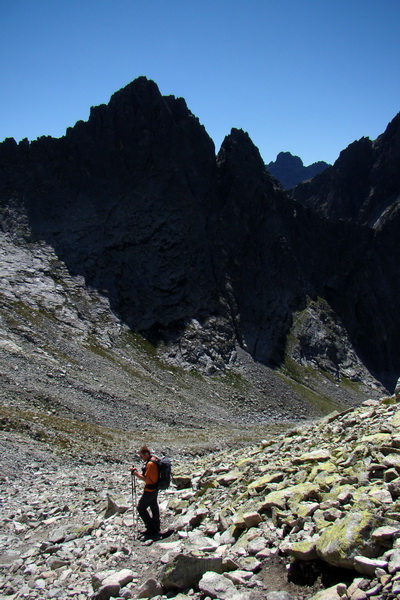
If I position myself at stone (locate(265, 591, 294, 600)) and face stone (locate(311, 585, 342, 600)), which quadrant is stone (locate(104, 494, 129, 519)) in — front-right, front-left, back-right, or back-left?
back-left

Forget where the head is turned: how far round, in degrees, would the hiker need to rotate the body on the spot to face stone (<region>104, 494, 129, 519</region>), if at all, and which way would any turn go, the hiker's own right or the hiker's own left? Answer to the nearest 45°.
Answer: approximately 90° to the hiker's own right

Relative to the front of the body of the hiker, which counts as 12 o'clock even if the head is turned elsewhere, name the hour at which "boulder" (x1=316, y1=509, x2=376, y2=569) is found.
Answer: The boulder is roughly at 8 o'clock from the hiker.

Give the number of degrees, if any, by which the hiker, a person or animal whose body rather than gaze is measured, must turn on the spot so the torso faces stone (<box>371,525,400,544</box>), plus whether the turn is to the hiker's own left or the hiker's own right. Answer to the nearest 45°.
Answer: approximately 135° to the hiker's own left

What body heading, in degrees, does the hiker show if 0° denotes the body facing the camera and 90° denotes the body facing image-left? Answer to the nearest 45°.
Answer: approximately 90°

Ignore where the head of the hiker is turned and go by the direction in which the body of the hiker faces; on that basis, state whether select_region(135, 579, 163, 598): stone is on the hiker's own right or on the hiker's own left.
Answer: on the hiker's own left

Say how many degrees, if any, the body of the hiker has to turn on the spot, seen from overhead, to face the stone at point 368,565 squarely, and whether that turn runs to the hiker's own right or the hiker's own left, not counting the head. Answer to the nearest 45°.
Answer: approximately 135° to the hiker's own left

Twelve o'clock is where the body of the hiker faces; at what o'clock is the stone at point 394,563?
The stone is roughly at 8 o'clock from the hiker.

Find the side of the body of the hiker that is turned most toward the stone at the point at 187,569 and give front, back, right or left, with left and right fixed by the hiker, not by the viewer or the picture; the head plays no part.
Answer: left

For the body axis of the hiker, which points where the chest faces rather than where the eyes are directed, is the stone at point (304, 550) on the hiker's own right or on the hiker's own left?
on the hiker's own left
